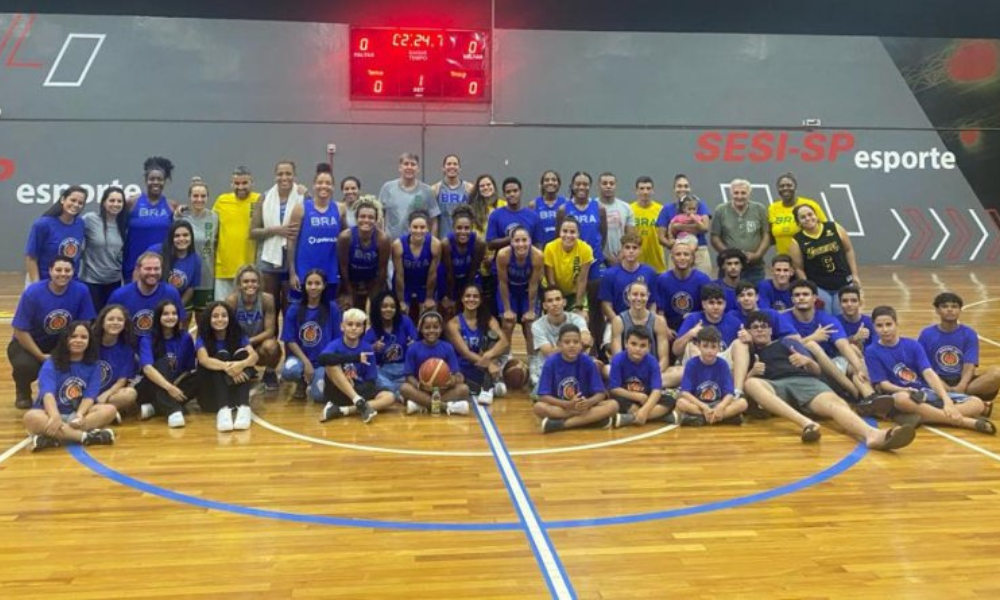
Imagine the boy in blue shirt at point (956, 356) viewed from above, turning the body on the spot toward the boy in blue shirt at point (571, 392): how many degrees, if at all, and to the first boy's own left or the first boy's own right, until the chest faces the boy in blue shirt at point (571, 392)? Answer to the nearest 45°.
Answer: approximately 45° to the first boy's own right

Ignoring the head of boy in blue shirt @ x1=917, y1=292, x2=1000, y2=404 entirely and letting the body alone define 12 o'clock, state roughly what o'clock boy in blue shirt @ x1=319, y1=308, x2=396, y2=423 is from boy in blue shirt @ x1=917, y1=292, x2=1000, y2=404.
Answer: boy in blue shirt @ x1=319, y1=308, x2=396, y2=423 is roughly at 2 o'clock from boy in blue shirt @ x1=917, y1=292, x2=1000, y2=404.

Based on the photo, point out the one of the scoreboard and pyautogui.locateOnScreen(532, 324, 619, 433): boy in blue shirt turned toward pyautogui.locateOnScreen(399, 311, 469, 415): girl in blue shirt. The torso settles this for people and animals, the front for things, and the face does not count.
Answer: the scoreboard

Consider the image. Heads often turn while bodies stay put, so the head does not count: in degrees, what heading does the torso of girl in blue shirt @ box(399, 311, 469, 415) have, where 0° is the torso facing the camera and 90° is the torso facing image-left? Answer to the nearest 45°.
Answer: approximately 0°

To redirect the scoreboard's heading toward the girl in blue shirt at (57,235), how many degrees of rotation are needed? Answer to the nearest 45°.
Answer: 0° — it already faces them

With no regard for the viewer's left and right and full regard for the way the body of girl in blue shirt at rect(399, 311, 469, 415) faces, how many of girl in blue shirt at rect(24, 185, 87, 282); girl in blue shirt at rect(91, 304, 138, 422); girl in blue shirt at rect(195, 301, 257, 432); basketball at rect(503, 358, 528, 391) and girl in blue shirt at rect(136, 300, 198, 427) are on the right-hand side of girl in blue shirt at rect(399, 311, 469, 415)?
4

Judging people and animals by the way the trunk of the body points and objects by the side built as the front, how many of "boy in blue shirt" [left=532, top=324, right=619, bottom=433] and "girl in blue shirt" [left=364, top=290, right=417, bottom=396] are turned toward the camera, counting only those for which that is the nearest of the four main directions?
2

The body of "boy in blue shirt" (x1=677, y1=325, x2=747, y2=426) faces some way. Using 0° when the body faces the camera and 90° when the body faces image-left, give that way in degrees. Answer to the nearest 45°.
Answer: approximately 0°

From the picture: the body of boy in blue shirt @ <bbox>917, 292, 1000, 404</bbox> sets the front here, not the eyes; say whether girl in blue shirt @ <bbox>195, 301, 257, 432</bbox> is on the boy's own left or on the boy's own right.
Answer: on the boy's own right

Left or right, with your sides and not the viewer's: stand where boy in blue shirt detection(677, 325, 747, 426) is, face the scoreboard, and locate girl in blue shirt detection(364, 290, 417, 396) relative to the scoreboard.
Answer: left
